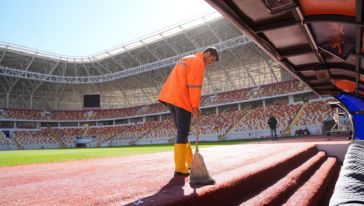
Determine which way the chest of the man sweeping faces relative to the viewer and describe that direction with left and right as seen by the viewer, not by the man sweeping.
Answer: facing to the right of the viewer
